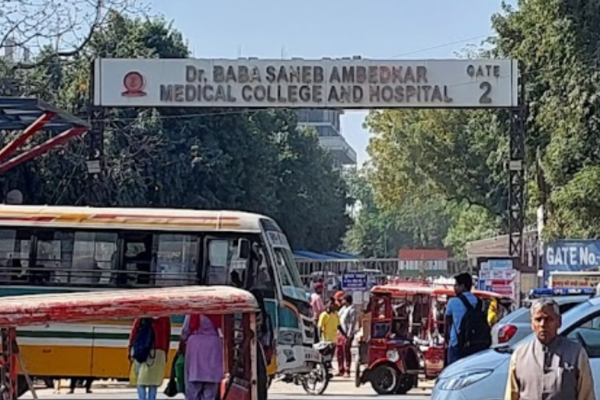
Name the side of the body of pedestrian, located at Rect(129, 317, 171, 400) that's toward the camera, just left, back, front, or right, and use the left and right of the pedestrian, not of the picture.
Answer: back

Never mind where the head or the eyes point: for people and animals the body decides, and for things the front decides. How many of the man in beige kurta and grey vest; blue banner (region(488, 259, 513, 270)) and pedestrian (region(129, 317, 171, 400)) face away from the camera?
1

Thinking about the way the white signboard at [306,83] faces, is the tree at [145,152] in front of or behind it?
behind

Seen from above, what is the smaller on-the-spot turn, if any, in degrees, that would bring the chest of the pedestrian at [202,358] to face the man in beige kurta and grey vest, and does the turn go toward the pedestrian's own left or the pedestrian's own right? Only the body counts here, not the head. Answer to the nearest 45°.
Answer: approximately 135° to the pedestrian's own right

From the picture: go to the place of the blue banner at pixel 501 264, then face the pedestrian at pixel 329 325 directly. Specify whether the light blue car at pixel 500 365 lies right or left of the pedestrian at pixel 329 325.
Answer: left

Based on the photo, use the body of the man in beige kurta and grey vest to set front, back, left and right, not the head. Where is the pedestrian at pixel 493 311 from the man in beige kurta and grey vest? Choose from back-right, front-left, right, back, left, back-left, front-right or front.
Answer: back

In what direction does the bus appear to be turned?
to the viewer's right

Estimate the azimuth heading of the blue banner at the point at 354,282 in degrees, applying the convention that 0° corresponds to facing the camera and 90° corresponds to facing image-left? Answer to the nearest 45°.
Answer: approximately 0°

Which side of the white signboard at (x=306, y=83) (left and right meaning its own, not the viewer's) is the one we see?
front
